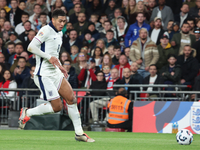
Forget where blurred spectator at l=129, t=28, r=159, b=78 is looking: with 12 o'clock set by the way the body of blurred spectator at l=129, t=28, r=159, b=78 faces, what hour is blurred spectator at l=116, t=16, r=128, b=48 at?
blurred spectator at l=116, t=16, r=128, b=48 is roughly at 5 o'clock from blurred spectator at l=129, t=28, r=159, b=78.

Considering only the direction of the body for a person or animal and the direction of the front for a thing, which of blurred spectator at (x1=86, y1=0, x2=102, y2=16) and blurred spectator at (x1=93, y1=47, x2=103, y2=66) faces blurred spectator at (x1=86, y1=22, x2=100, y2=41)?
blurred spectator at (x1=86, y1=0, x2=102, y2=16)

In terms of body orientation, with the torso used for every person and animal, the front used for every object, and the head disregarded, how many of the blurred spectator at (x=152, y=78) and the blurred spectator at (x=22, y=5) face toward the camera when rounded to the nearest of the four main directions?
2

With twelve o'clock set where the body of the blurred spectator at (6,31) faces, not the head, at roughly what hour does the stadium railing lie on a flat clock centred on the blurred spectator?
The stadium railing is roughly at 11 o'clock from the blurred spectator.
